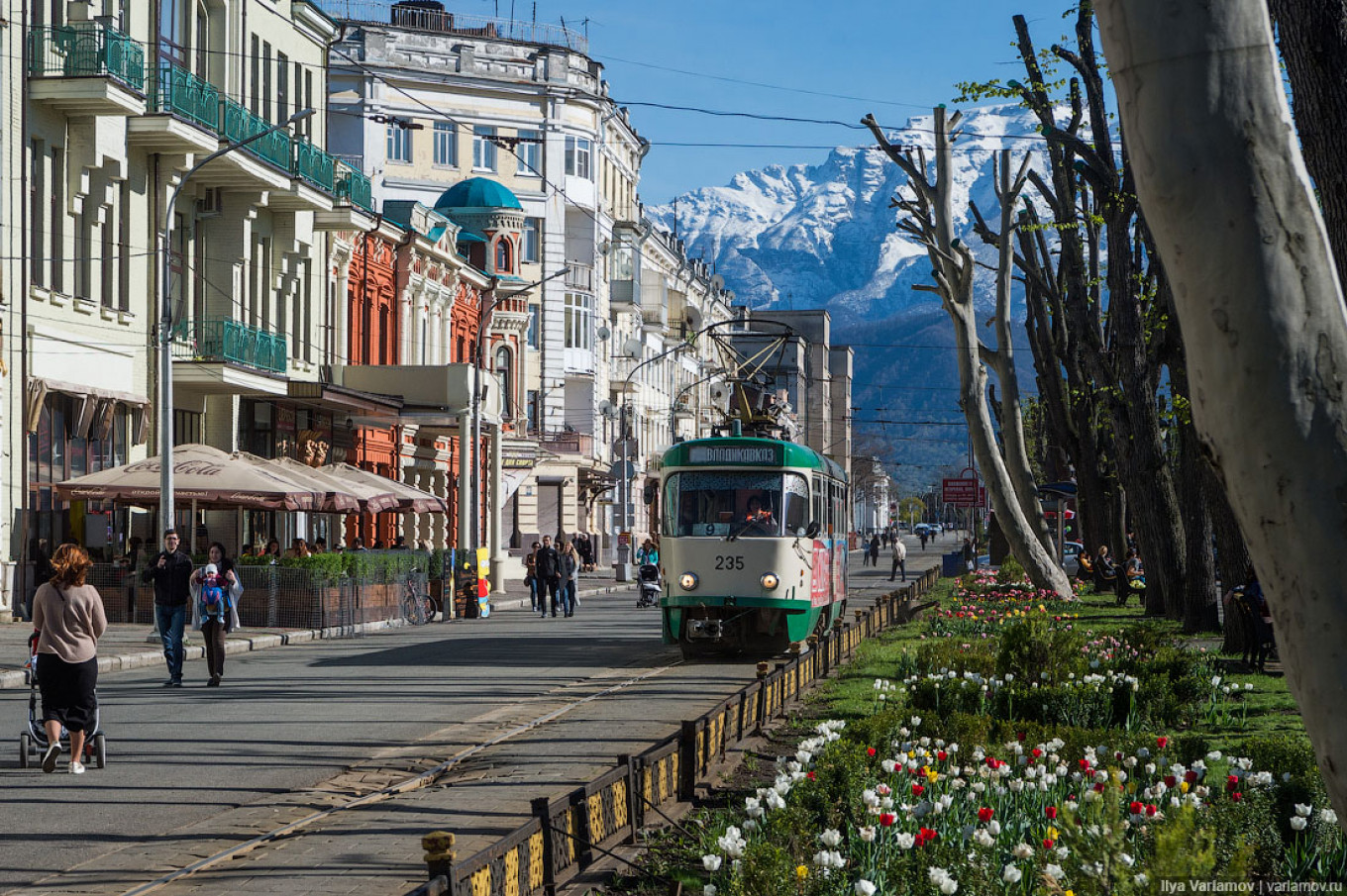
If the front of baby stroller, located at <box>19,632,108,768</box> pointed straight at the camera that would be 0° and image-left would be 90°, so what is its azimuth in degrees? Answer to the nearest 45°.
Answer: approximately 180°

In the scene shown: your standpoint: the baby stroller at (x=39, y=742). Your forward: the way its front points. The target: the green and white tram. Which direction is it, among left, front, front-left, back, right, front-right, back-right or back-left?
front-right

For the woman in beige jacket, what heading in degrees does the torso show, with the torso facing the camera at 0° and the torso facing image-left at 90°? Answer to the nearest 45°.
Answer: approximately 180°

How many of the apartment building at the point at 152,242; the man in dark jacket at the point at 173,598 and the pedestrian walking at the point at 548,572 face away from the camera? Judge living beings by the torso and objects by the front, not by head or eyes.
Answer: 0

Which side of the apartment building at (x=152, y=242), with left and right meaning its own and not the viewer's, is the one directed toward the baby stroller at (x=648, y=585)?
left

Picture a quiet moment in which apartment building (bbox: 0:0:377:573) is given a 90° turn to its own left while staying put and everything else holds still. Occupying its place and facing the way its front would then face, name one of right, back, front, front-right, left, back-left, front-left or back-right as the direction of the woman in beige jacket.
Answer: back-right

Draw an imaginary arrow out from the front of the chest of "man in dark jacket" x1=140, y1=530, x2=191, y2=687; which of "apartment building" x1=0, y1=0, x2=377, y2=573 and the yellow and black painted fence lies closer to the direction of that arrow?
the yellow and black painted fence

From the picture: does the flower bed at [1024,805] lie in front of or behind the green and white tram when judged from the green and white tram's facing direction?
in front

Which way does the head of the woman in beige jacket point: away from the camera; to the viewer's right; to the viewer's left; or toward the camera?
away from the camera

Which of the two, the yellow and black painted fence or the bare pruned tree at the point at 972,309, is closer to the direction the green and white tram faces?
the yellow and black painted fence

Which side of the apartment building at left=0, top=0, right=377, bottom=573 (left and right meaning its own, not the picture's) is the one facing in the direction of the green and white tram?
front

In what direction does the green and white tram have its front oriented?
toward the camera

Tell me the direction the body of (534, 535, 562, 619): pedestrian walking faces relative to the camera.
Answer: toward the camera

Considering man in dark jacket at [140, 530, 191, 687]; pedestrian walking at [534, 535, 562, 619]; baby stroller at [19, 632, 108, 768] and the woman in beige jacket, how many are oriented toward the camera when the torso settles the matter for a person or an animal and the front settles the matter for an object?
2
